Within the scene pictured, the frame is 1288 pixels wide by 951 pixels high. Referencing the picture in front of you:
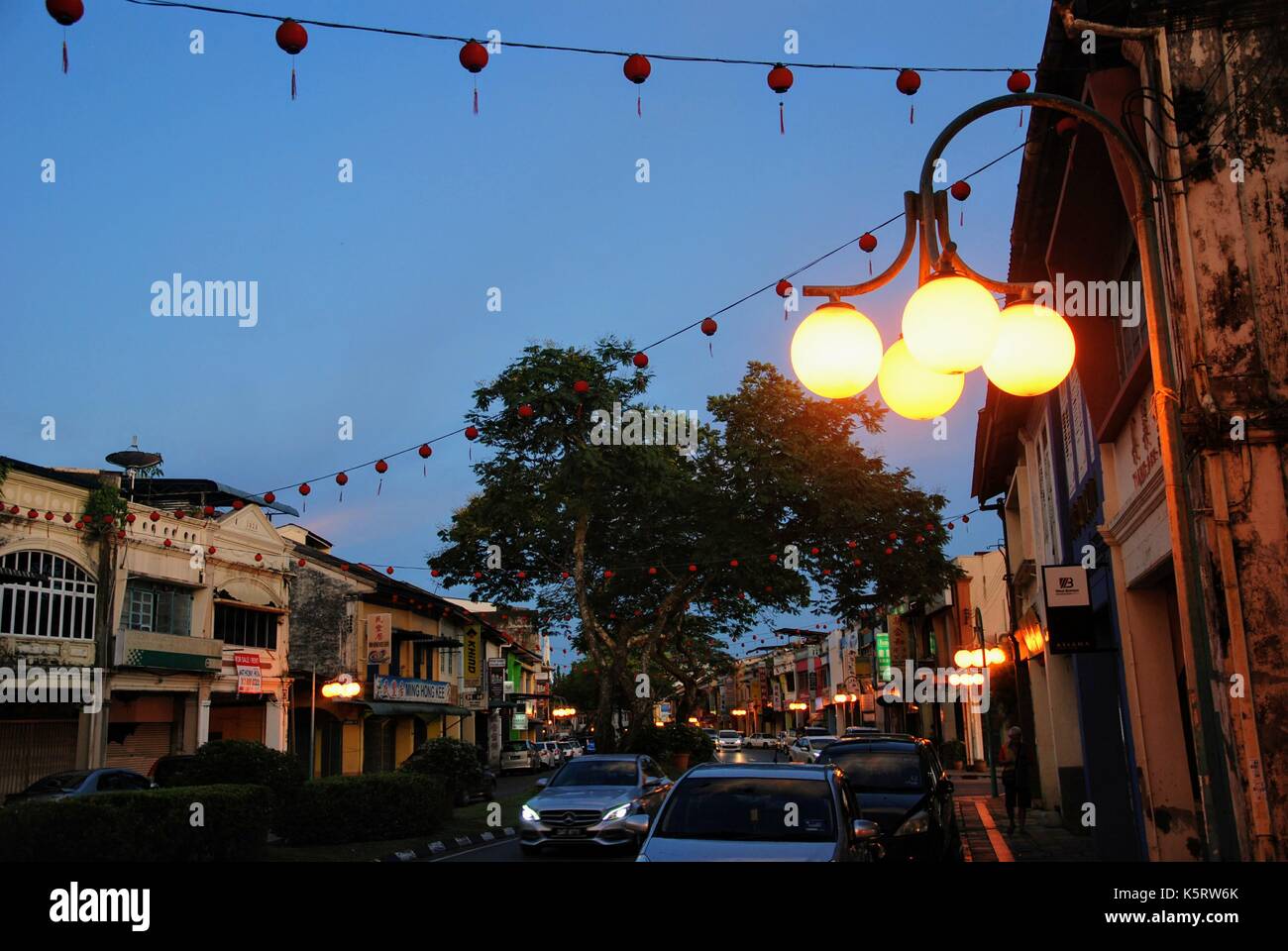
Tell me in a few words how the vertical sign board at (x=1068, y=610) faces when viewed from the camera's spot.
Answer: facing the viewer

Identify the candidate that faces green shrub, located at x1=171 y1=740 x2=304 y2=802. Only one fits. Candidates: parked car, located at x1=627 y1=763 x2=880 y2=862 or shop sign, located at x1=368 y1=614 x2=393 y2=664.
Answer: the shop sign

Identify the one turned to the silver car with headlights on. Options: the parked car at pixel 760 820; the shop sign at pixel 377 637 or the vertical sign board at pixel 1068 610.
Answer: the shop sign

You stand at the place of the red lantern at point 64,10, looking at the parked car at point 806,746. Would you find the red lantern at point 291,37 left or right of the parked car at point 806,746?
right

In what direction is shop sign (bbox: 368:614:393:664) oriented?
toward the camera

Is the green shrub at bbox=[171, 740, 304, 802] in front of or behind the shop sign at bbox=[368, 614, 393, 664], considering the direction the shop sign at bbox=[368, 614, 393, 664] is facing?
in front

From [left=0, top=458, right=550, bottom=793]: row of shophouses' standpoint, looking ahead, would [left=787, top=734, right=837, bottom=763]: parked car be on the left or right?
on its left

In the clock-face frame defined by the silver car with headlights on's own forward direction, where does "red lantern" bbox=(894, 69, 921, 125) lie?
The red lantern is roughly at 10 o'clock from the silver car with headlights on.

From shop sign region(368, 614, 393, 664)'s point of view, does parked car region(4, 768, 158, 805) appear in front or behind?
in front

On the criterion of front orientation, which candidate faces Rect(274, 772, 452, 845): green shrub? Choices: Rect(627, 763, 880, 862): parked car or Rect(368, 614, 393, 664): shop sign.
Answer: the shop sign
